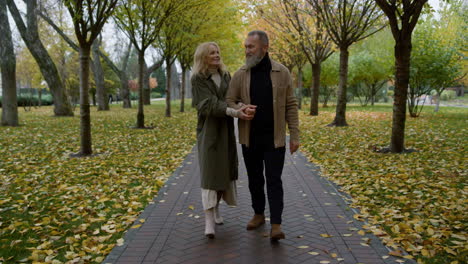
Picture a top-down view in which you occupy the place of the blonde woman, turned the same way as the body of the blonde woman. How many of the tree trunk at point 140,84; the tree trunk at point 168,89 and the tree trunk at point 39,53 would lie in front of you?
0

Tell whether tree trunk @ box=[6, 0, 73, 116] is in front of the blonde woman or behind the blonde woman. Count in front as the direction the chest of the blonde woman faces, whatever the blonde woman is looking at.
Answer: behind

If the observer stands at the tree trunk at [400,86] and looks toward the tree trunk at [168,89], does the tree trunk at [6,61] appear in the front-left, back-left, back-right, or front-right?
front-left

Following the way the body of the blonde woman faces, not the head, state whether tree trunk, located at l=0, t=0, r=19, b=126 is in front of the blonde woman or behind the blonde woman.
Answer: behind

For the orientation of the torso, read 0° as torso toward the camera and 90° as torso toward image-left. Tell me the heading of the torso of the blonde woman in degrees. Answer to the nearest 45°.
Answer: approximately 315°

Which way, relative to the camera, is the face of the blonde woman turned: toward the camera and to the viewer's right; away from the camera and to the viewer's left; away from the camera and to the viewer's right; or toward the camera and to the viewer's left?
toward the camera and to the viewer's right

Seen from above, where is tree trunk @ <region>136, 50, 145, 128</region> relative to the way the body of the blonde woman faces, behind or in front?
behind

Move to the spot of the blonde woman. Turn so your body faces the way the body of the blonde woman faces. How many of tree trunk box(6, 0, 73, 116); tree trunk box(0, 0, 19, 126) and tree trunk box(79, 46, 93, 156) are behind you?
3

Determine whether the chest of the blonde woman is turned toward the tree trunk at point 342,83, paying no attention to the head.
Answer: no

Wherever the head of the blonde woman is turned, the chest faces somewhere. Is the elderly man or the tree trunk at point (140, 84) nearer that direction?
the elderly man

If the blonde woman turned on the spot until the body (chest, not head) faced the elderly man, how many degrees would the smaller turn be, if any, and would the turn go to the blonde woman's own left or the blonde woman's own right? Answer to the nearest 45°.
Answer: approximately 45° to the blonde woman's own left

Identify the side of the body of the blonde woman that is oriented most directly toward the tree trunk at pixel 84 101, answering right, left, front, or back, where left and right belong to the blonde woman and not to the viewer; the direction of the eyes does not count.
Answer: back

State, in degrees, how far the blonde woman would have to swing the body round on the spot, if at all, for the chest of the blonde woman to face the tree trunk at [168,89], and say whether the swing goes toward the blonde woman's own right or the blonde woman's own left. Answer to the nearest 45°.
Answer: approximately 135° to the blonde woman's own left
